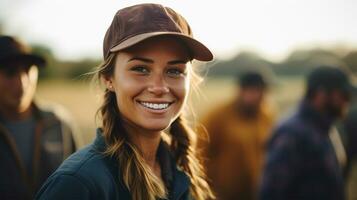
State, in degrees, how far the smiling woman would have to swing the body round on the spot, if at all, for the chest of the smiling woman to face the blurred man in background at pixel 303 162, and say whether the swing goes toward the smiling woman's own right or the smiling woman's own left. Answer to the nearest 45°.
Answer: approximately 90° to the smiling woman's own left

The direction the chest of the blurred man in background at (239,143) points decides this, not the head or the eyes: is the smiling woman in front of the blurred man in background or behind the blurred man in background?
in front

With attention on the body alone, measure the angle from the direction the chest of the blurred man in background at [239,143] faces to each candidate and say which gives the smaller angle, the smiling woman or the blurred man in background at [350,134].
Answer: the smiling woman

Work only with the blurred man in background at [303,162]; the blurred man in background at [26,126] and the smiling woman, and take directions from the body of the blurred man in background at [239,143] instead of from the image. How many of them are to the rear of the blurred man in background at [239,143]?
0

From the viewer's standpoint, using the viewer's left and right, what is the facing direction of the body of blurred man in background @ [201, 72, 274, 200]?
facing the viewer

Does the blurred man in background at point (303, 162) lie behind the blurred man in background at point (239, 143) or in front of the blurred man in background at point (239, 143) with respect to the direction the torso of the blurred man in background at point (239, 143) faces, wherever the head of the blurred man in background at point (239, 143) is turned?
in front

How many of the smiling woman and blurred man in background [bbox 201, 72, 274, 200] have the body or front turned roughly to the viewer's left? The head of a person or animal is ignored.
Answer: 0

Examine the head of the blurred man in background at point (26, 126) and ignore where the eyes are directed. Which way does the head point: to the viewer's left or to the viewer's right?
to the viewer's right

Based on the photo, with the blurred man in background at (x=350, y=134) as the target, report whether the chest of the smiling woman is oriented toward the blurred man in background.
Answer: no

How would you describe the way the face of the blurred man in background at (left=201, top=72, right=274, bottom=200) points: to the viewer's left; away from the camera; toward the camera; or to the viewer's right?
toward the camera

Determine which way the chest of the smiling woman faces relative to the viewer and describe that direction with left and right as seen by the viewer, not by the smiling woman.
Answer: facing the viewer and to the right of the viewer
